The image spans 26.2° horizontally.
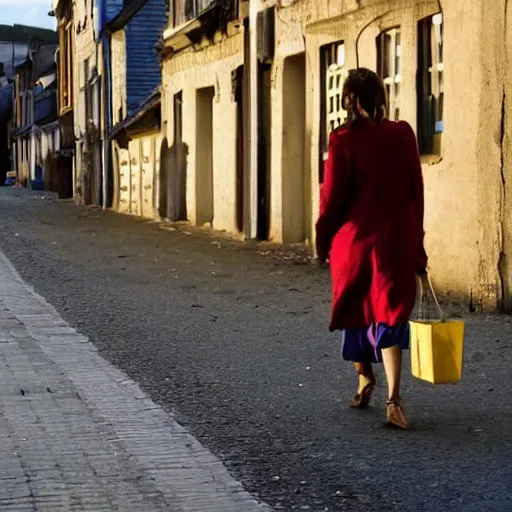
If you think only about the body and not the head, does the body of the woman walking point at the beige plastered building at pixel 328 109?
yes

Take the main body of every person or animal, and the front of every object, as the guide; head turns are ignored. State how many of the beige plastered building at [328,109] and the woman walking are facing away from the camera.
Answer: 1

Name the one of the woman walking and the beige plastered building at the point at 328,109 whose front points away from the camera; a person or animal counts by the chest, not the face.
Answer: the woman walking

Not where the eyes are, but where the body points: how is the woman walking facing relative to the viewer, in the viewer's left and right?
facing away from the viewer

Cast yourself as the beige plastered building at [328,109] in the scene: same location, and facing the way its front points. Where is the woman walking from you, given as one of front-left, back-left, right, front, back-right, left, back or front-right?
front-left
